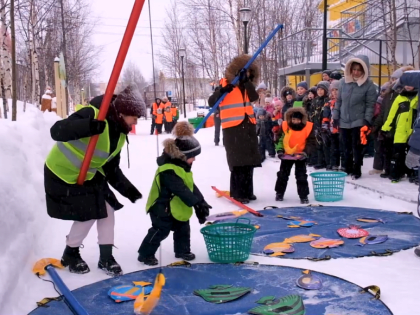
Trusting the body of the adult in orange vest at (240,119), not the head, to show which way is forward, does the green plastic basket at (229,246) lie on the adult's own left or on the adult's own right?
on the adult's own right

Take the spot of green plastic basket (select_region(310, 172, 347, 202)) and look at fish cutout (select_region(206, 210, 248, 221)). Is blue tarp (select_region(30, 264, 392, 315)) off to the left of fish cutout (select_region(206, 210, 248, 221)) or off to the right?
left

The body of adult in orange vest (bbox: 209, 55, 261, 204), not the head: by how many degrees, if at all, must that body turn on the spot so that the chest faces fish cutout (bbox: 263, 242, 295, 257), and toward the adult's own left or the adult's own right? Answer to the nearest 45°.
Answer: approximately 45° to the adult's own right

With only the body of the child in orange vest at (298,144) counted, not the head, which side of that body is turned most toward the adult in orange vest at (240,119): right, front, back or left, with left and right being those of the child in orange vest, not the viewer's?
right

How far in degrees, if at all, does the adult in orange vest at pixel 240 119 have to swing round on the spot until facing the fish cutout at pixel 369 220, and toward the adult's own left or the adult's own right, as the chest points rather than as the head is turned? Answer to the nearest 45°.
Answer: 0° — they already face it

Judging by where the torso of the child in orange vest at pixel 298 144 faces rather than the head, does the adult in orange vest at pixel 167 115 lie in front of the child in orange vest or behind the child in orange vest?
behind

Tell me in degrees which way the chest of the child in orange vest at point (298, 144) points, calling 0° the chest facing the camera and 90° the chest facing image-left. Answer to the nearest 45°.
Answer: approximately 0°

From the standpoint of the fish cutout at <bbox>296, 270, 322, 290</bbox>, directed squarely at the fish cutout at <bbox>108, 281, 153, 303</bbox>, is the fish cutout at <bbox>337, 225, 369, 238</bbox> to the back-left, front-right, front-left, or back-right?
back-right
